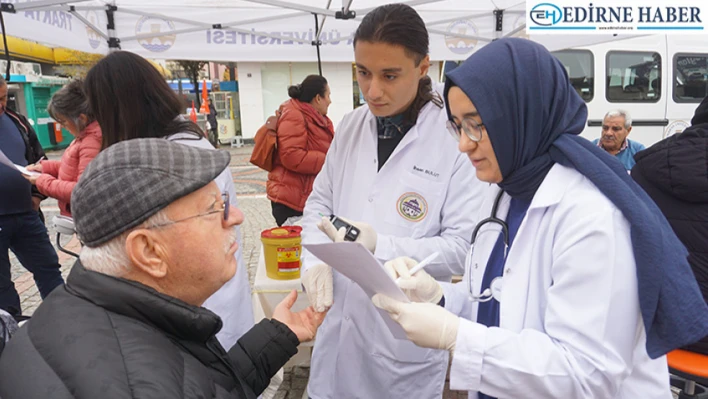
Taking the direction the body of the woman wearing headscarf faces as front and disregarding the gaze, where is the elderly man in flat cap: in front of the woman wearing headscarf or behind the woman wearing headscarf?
in front

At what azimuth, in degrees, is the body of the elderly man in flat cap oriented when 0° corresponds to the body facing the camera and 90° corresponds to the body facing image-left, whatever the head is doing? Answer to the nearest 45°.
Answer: approximately 270°

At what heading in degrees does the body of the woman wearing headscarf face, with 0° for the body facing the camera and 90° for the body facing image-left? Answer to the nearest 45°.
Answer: approximately 45°

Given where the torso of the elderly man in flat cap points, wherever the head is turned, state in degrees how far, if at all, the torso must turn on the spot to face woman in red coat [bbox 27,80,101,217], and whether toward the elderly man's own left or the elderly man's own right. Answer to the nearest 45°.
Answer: approximately 90° to the elderly man's own left

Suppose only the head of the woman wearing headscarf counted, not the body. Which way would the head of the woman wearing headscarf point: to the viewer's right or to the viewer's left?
to the viewer's left

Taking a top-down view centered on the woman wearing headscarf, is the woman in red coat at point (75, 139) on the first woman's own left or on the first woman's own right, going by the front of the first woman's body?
on the first woman's own right
